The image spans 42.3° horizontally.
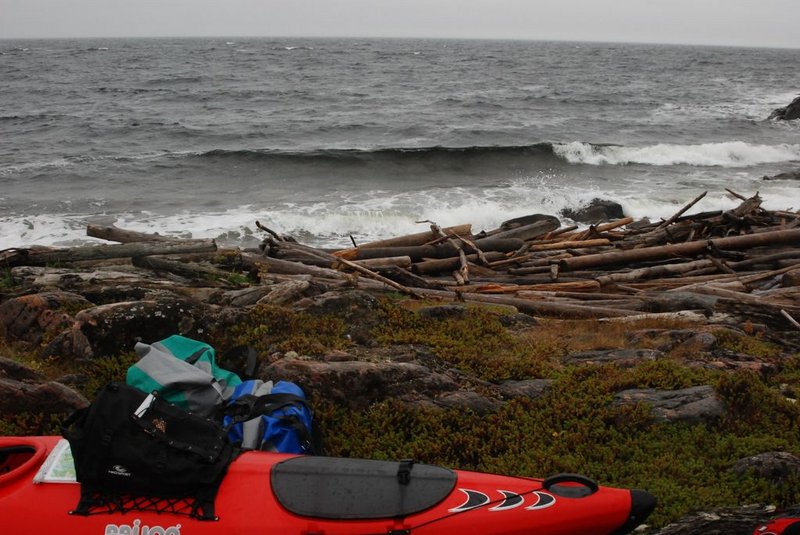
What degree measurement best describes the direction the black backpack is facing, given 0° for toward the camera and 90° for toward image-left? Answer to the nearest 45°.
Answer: approximately 0°

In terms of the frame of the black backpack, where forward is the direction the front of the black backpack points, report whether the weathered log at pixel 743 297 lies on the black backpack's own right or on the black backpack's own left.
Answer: on the black backpack's own left

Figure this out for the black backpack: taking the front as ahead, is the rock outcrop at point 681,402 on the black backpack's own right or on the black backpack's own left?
on the black backpack's own left

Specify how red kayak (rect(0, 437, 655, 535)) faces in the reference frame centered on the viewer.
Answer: facing to the right of the viewer

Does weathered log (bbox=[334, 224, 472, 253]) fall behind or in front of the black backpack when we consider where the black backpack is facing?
behind

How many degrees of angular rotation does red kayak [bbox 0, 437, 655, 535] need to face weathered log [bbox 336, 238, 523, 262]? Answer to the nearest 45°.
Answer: approximately 90° to its left

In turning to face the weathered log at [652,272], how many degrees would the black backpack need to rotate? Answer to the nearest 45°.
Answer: approximately 135° to its left

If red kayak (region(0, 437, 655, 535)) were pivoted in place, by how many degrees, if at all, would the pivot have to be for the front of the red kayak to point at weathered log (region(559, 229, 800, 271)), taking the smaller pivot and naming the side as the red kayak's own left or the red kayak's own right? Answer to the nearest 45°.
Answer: approximately 45° to the red kayak's own left

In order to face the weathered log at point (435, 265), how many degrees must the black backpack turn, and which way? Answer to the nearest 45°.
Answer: approximately 135° to its left
